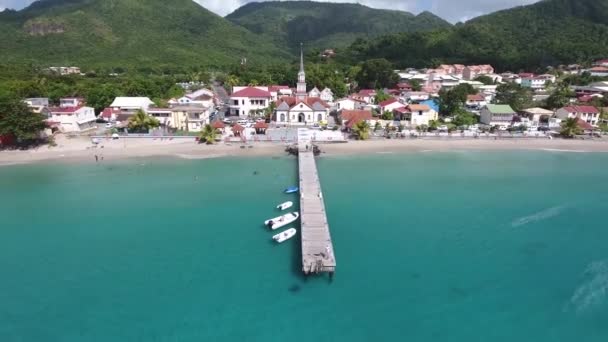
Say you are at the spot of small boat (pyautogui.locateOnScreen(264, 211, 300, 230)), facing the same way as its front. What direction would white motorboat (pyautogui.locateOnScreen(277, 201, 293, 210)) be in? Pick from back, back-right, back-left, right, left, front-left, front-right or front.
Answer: front-left

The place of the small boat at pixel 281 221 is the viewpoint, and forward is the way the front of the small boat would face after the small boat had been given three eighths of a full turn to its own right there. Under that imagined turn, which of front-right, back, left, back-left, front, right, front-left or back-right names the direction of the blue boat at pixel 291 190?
back

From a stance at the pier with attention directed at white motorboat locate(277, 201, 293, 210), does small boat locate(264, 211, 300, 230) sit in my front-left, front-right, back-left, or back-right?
front-left

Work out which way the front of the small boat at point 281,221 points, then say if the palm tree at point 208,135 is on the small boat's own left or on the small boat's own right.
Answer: on the small boat's own left

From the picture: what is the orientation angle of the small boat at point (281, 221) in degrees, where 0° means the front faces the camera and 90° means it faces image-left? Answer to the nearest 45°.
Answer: approximately 225°
